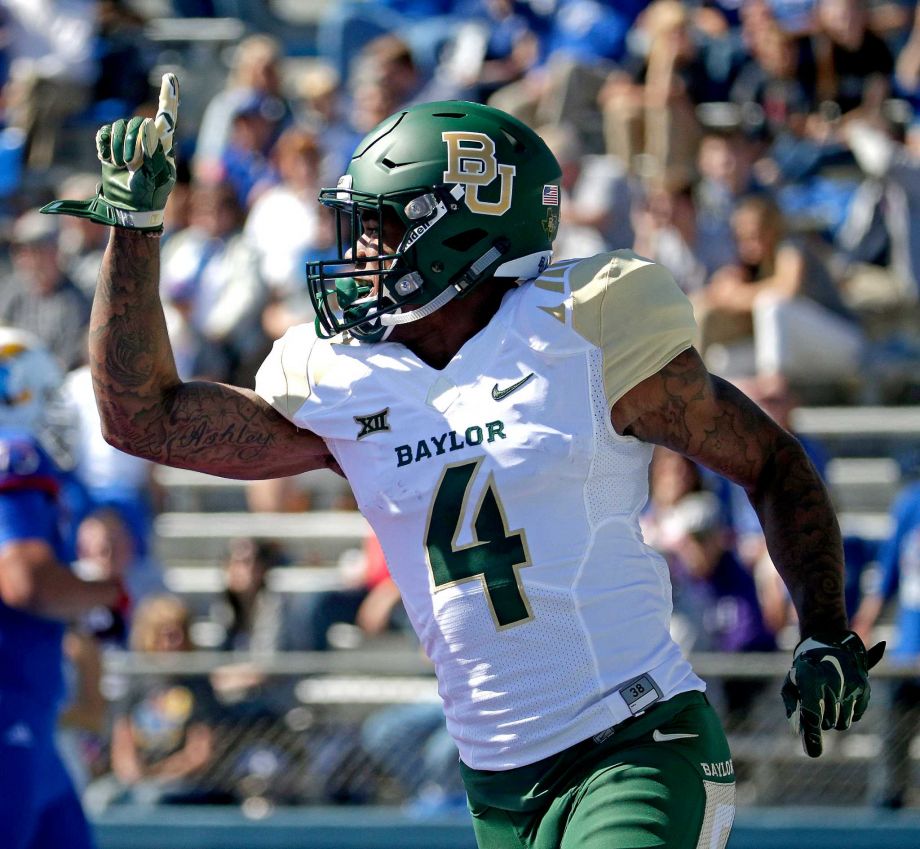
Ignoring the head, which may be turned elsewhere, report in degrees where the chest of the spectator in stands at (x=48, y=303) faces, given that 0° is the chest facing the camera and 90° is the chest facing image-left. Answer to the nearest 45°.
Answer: approximately 0°

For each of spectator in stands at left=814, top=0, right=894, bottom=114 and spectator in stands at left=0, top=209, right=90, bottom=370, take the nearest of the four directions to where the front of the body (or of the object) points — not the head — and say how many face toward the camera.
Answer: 2

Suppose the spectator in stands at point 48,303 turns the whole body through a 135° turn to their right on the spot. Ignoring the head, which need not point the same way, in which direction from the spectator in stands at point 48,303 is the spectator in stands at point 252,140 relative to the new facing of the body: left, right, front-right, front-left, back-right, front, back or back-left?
right

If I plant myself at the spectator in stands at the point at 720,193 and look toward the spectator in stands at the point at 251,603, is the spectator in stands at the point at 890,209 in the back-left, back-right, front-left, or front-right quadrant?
back-left

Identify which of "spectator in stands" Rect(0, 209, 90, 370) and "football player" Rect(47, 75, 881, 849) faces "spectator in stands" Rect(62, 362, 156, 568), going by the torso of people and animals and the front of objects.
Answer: "spectator in stands" Rect(0, 209, 90, 370)

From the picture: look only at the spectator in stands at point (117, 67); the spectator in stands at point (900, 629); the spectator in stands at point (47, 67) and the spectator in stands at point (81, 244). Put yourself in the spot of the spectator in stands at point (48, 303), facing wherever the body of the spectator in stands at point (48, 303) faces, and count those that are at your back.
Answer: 3

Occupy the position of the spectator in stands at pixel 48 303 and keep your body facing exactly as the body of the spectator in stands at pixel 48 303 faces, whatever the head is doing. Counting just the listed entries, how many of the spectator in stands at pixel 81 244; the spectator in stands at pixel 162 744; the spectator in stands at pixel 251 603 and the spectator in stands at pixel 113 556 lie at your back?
1

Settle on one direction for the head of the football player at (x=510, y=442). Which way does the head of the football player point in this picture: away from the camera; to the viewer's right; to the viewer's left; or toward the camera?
to the viewer's left
